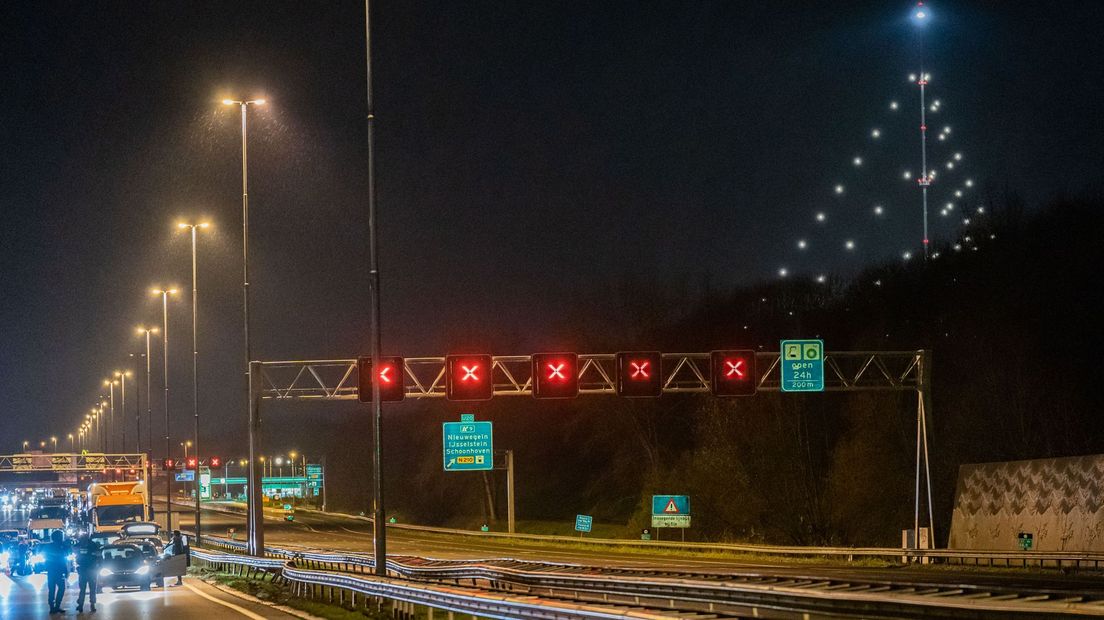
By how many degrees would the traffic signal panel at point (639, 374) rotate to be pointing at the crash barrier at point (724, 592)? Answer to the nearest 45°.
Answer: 0° — it already faces it

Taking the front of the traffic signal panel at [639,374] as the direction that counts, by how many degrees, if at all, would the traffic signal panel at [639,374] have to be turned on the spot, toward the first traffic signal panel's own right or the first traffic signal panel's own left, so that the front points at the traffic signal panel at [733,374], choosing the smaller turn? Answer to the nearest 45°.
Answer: approximately 90° to the first traffic signal panel's own left

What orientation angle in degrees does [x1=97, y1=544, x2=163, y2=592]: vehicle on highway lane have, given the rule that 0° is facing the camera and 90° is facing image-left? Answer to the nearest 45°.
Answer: approximately 0°

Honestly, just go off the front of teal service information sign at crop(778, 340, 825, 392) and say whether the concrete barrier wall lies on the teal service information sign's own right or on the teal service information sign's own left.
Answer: on the teal service information sign's own left

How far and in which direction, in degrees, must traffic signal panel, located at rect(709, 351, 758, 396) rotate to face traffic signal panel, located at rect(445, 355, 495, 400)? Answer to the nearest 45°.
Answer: approximately 90° to its right

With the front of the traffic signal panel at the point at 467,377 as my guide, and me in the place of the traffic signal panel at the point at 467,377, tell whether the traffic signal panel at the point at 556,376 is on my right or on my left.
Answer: on my left
